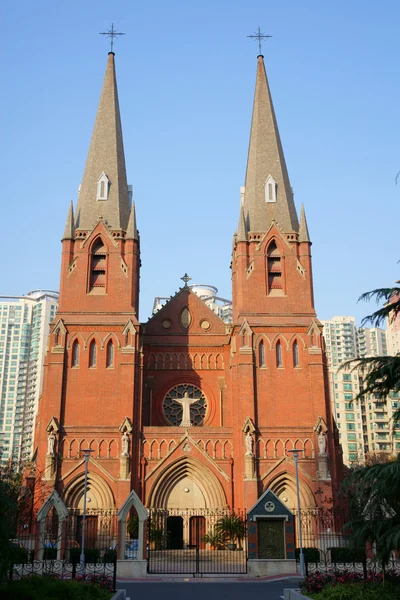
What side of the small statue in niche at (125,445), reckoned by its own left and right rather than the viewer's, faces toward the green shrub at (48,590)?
front

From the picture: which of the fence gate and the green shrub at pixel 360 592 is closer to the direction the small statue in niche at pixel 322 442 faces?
the green shrub

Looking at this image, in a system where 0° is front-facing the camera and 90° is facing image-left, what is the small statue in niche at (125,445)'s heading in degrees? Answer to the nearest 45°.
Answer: approximately 0°

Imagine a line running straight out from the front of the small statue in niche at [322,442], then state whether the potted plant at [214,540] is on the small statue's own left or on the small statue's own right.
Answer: on the small statue's own right

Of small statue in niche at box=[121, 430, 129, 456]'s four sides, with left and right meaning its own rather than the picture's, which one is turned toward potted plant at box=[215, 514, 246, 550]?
left

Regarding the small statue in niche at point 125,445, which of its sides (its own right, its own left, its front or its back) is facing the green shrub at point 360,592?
front

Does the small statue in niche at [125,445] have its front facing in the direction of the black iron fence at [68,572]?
yes

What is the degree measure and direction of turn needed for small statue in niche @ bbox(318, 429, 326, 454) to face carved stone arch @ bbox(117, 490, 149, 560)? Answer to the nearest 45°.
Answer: approximately 45° to its right

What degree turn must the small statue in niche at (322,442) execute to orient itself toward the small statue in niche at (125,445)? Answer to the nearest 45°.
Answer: approximately 90° to its right

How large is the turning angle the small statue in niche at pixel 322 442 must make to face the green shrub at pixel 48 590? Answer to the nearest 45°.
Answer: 0° — it already faces it

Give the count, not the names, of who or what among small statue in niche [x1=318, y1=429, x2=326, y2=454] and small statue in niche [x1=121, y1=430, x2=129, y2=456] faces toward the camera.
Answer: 2
